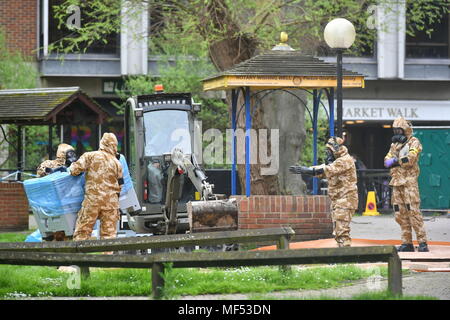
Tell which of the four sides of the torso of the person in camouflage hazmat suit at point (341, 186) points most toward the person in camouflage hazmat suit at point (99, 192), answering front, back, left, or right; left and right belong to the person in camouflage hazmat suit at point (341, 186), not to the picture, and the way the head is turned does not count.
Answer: front

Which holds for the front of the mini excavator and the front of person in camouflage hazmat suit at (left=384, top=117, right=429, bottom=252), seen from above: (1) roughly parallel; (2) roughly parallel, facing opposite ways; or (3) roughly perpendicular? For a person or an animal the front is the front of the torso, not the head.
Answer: roughly perpendicular

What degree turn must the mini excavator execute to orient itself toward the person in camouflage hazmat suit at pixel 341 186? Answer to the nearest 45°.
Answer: approximately 90° to its left

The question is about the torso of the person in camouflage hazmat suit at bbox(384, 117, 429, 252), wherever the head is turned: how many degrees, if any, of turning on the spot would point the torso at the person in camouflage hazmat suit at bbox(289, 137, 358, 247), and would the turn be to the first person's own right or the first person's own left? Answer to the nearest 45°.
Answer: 0° — they already face them

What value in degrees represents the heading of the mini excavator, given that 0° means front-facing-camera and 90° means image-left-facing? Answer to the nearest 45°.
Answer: approximately 315°

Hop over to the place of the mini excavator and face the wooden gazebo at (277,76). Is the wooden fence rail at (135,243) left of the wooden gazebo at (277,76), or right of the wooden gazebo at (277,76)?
right

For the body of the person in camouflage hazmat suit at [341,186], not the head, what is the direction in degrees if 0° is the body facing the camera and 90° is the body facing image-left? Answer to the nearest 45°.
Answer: approximately 90°

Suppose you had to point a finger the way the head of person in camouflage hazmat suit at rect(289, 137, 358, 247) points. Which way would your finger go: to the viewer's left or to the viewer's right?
to the viewer's left

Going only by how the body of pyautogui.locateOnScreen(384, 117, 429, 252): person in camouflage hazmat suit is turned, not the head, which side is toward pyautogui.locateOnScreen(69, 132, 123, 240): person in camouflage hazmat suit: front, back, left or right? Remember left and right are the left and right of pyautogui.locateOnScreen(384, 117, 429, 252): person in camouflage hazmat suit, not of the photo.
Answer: right

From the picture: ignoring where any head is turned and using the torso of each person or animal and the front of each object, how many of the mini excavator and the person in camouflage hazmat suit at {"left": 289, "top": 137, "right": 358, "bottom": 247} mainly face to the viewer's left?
1

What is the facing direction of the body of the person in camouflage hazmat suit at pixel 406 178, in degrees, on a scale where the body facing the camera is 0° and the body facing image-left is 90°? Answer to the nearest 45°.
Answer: approximately 45°

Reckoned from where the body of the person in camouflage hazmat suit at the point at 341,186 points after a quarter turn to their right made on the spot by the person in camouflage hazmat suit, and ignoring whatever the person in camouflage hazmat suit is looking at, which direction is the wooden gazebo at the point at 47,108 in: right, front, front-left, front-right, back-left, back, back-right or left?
front-left

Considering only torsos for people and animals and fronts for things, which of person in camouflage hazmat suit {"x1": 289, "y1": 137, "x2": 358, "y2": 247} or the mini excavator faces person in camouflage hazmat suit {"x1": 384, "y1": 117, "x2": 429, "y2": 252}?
the mini excavator

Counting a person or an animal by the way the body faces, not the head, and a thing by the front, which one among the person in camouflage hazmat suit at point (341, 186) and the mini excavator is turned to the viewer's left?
the person in camouflage hazmat suit
